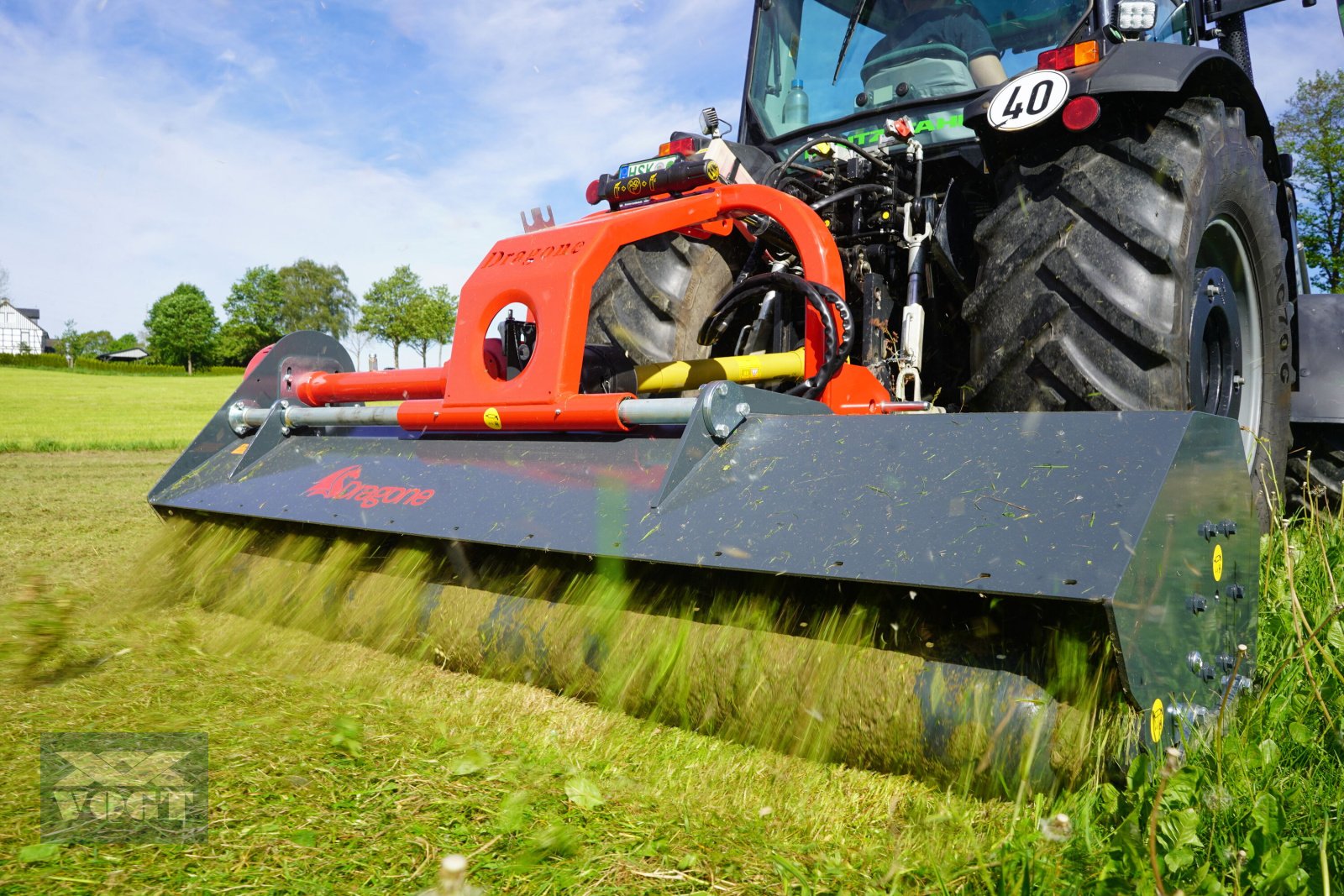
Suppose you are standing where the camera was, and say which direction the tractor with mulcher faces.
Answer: facing away from the viewer and to the right of the viewer
